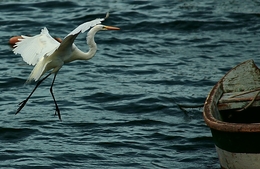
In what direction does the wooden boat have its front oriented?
away from the camera

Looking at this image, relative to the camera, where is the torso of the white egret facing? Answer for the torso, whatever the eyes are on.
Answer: to the viewer's right
